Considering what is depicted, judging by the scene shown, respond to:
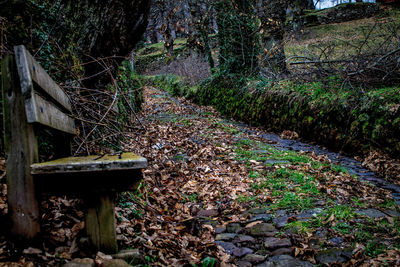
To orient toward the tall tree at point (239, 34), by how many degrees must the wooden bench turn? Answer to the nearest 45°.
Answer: approximately 45° to its left

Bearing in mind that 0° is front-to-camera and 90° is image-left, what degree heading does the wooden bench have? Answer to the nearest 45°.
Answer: approximately 270°

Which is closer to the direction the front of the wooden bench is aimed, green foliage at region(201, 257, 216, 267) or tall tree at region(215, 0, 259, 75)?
the green foliage
